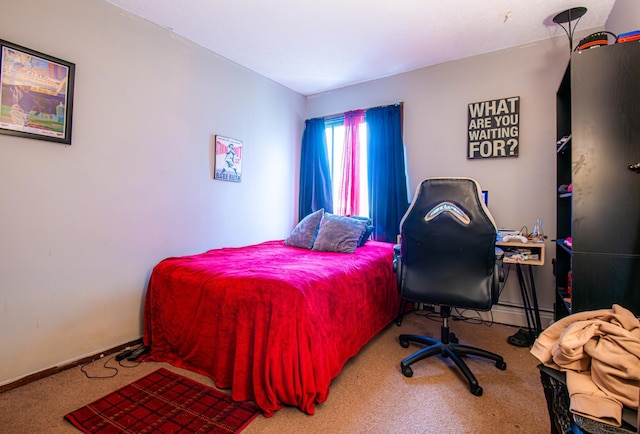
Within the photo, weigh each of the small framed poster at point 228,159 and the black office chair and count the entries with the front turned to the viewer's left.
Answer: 0

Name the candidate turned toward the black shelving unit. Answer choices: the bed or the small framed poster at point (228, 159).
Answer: the small framed poster

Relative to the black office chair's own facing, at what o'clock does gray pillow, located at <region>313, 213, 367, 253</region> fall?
The gray pillow is roughly at 10 o'clock from the black office chair.

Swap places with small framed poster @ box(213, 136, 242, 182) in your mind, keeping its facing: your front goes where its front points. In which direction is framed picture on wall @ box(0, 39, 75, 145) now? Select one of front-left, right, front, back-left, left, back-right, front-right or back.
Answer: right

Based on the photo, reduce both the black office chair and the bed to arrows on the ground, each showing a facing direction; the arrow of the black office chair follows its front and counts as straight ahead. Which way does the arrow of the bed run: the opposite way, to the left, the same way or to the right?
the opposite way

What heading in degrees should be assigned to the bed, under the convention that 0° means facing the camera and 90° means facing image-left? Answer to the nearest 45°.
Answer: approximately 45°

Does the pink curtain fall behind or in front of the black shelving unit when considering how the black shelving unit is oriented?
in front

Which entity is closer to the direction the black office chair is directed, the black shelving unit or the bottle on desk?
the bottle on desk

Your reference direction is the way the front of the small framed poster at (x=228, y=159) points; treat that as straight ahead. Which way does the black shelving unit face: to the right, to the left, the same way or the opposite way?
the opposite way

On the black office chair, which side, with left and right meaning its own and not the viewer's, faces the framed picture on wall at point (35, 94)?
left

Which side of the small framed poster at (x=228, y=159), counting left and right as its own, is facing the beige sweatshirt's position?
front

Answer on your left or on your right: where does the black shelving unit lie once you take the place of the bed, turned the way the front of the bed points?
on your left

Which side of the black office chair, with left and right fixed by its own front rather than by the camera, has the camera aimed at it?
back

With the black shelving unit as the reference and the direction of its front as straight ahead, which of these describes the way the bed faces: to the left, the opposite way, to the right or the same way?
to the left

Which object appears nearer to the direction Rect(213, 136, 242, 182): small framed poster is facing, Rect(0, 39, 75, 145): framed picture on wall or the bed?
the bed

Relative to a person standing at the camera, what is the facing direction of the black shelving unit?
facing to the left of the viewer
